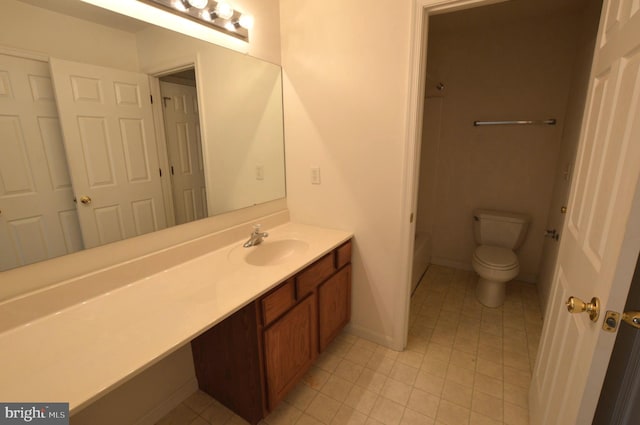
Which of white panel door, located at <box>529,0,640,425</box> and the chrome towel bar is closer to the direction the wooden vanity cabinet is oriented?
the white panel door

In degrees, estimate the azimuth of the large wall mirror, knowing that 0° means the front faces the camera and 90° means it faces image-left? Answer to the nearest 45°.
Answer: approximately 315°

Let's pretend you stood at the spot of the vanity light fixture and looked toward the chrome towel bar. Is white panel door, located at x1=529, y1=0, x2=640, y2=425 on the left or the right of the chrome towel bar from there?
right

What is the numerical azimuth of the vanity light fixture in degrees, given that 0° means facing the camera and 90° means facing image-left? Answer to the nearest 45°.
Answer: approximately 315°

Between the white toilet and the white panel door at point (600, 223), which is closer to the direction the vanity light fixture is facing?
the white panel door
